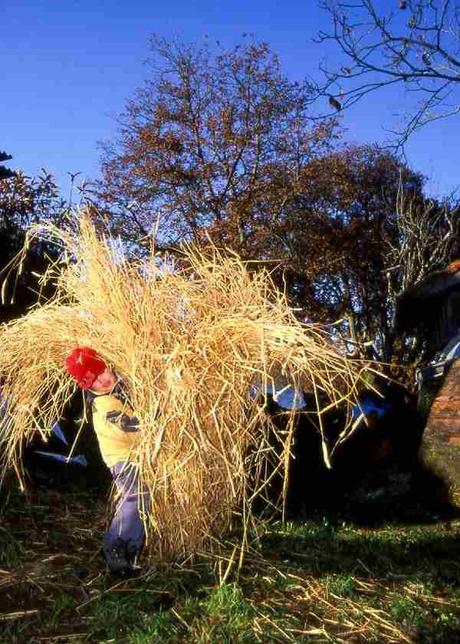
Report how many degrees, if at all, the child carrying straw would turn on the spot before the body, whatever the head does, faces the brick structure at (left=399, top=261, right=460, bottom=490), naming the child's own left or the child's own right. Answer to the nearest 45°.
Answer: approximately 90° to the child's own left
